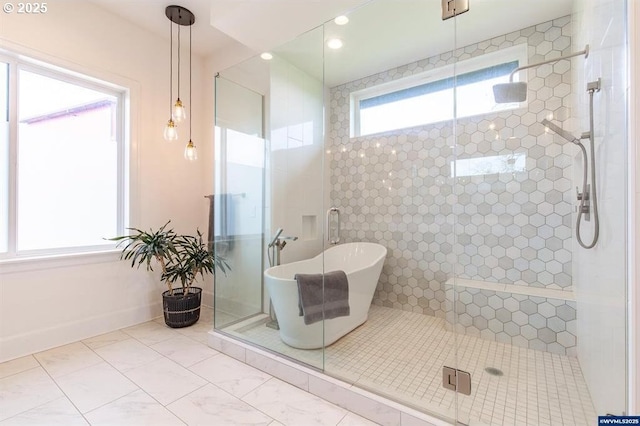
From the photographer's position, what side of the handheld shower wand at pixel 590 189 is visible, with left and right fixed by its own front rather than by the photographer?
left

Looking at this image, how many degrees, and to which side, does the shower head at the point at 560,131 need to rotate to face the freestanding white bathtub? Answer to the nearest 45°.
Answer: approximately 45° to its left

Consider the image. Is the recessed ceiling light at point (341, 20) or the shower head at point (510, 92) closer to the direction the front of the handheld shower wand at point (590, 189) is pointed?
the recessed ceiling light

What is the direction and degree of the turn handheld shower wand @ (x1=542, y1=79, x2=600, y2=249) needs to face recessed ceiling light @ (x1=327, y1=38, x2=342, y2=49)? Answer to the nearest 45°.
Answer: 0° — it already faces it
